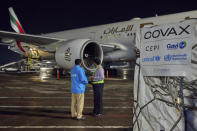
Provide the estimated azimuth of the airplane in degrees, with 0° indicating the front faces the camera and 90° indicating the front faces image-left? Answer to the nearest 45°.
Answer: approximately 315°

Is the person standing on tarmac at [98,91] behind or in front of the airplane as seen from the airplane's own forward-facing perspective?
in front

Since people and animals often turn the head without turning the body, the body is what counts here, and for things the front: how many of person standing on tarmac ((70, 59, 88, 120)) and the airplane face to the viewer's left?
0

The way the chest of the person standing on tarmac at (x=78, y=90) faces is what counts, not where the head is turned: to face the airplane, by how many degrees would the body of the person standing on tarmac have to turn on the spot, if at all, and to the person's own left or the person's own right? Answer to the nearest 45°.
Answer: approximately 45° to the person's own left

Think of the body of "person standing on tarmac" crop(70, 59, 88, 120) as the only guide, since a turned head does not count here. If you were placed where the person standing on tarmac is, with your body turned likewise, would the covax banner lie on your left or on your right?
on your right

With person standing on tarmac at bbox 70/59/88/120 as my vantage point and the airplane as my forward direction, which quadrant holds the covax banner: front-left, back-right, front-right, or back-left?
back-right

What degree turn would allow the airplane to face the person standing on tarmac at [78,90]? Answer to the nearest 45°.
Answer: approximately 45° to its right

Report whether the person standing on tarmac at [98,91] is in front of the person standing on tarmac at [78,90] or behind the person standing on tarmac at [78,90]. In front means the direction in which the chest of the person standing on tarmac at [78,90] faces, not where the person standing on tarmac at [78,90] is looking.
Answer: in front

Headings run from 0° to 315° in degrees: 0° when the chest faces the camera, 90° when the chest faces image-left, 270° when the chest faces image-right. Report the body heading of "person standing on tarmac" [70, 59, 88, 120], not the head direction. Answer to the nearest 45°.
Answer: approximately 225°

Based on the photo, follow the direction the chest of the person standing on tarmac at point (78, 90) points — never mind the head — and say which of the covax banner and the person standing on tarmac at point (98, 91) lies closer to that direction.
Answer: the person standing on tarmac
